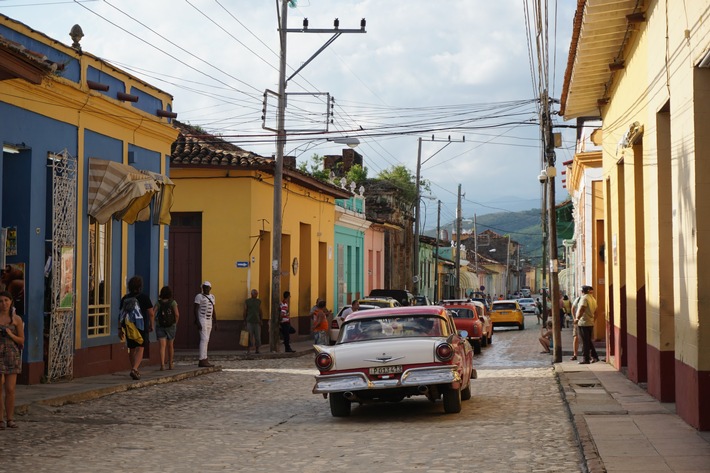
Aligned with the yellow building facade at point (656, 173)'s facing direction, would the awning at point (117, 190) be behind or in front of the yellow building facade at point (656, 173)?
in front

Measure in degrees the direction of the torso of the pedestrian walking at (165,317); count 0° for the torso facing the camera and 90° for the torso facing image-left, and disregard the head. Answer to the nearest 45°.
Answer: approximately 180°

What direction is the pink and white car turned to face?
away from the camera

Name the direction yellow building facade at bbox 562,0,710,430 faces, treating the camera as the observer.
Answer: facing to the left of the viewer

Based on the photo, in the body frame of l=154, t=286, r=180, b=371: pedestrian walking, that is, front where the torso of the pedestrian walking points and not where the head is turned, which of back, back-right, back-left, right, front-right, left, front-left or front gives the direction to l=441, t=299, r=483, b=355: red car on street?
front-right

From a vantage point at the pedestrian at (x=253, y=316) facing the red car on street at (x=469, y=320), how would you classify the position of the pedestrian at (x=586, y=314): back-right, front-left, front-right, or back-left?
front-right

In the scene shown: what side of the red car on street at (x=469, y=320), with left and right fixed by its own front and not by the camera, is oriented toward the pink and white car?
back

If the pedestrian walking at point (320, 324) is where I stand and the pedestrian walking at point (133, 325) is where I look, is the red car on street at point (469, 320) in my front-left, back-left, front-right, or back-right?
back-left

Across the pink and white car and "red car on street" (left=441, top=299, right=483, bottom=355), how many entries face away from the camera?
2

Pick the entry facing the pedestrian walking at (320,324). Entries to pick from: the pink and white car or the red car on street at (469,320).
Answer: the pink and white car

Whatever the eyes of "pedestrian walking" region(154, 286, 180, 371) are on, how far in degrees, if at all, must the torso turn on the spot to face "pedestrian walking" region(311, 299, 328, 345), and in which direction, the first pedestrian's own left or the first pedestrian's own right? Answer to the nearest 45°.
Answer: approximately 45° to the first pedestrian's own right

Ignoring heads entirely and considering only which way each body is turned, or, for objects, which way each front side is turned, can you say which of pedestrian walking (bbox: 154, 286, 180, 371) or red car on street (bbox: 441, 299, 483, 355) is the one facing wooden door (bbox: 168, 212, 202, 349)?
the pedestrian walking

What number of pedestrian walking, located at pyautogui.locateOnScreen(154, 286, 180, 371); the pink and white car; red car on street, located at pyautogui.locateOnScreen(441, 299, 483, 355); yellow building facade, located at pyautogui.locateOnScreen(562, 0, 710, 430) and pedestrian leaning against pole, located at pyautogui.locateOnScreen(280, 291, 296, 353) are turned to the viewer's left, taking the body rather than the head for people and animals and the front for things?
1

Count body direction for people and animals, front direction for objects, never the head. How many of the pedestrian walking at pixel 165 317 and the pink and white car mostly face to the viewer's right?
0
